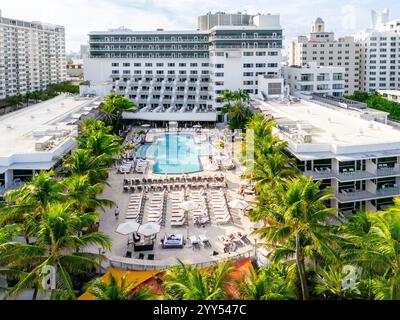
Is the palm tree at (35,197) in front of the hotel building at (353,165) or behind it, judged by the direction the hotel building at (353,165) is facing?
in front

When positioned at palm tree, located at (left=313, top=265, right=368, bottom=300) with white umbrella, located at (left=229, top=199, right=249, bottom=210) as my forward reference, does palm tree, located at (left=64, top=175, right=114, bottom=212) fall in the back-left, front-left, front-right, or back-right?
front-left

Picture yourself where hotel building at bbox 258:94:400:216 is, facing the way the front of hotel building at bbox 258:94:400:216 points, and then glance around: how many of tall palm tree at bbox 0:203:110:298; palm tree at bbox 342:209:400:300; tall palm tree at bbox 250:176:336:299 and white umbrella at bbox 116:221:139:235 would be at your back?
0

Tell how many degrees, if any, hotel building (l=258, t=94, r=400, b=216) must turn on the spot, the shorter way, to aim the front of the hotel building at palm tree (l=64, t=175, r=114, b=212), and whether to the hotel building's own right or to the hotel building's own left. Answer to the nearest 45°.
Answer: approximately 45° to the hotel building's own right
